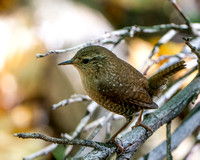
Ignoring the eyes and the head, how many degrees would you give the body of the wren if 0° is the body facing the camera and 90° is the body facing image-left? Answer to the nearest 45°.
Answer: approximately 90°

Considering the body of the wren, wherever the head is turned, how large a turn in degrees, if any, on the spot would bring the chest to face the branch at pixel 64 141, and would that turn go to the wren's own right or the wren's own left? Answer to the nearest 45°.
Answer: approximately 45° to the wren's own left
